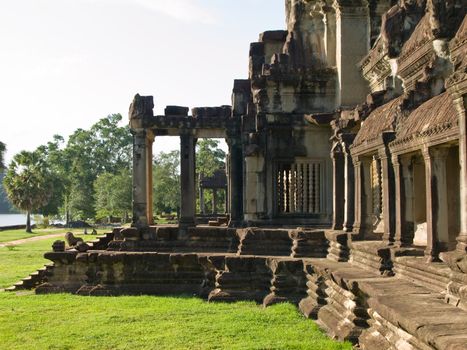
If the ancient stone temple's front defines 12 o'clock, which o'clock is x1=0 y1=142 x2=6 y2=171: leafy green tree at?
The leafy green tree is roughly at 2 o'clock from the ancient stone temple.

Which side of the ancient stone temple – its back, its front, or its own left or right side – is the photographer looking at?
left
